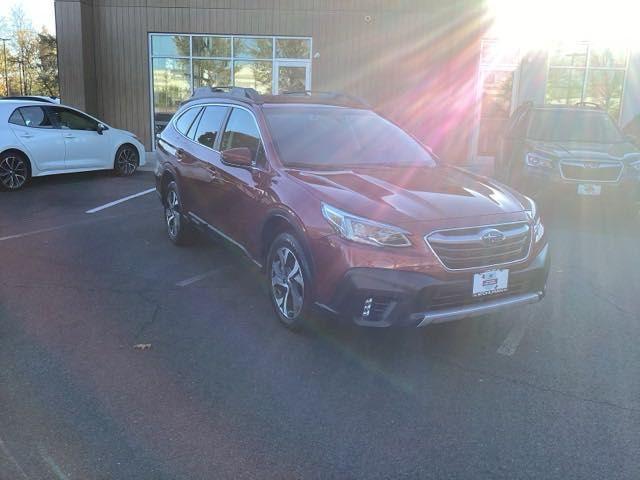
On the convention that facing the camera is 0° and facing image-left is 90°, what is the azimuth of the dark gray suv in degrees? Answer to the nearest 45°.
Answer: approximately 0°

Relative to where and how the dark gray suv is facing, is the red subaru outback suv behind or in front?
in front

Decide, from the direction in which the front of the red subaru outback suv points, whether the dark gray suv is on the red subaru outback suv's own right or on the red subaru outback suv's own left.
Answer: on the red subaru outback suv's own left

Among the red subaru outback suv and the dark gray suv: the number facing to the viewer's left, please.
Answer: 0
